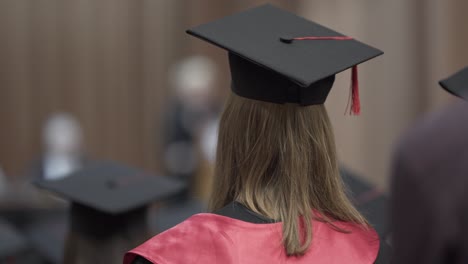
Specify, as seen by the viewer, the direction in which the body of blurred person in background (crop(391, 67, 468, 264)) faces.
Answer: away from the camera

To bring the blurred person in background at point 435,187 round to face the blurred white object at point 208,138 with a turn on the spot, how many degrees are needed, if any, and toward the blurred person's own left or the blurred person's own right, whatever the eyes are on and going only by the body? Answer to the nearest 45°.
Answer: approximately 45° to the blurred person's own left

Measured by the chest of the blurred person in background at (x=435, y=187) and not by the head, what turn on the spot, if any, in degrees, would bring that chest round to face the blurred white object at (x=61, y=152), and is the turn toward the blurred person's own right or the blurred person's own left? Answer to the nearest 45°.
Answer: approximately 45° to the blurred person's own left
